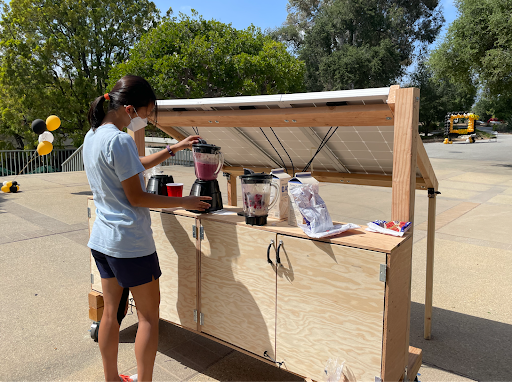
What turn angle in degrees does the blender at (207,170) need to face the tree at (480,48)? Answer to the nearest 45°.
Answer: approximately 180°

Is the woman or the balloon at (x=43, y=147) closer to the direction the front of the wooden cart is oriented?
the woman

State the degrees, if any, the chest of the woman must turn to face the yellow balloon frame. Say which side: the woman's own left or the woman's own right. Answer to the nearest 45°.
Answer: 0° — they already face it

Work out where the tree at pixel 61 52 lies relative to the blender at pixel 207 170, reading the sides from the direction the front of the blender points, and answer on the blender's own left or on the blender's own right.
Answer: on the blender's own right

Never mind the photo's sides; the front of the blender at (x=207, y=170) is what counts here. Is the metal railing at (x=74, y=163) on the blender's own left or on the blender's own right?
on the blender's own right

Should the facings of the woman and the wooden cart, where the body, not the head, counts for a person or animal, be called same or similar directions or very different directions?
very different directions

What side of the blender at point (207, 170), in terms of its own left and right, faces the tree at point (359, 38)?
back

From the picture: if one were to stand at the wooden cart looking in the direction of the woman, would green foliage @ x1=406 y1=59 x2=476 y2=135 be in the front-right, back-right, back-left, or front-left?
back-right

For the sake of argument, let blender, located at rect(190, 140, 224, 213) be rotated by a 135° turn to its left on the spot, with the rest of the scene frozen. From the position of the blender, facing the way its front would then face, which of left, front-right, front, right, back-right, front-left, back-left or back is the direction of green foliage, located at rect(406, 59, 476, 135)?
front-left

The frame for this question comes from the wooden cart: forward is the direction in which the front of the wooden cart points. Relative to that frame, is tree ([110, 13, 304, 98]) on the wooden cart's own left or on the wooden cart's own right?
on the wooden cart's own right

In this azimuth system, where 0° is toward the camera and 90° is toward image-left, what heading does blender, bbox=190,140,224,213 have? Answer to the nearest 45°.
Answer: approximately 45°

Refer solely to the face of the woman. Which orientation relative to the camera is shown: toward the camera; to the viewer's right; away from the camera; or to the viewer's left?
to the viewer's right

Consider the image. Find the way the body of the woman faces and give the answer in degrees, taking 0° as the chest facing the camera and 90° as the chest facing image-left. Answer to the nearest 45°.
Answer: approximately 225°
